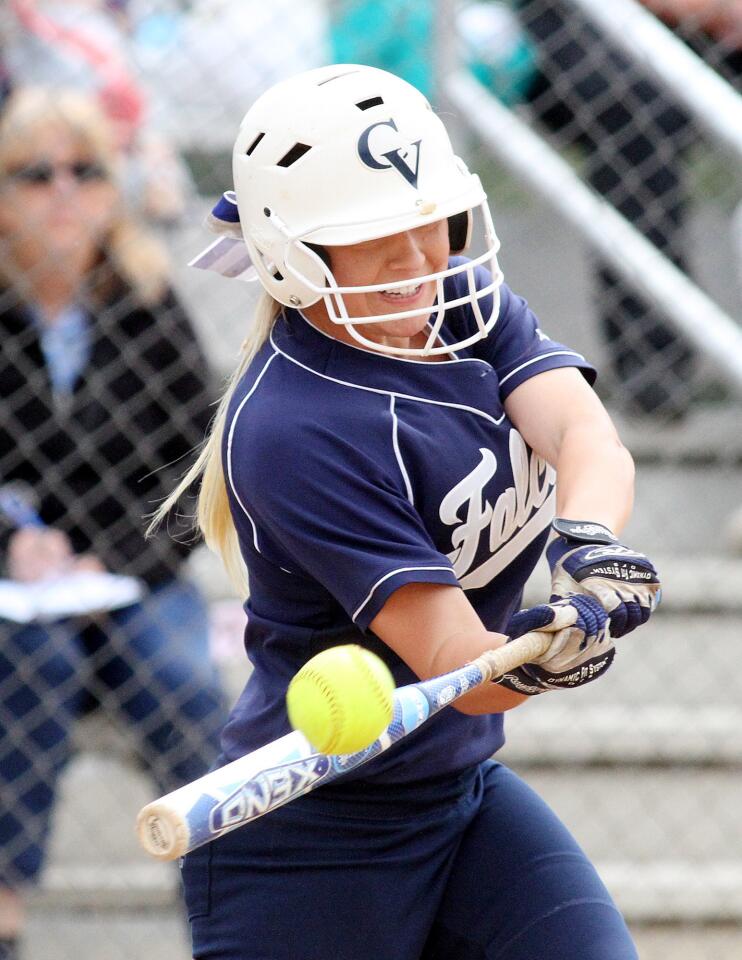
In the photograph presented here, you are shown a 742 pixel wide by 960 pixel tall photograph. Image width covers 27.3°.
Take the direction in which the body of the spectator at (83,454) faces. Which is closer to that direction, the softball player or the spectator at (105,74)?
the softball player

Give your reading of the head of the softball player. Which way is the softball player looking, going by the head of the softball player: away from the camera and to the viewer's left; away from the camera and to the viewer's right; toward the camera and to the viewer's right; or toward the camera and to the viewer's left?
toward the camera and to the viewer's right

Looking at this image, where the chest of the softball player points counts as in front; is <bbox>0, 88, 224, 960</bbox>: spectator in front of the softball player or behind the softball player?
behind

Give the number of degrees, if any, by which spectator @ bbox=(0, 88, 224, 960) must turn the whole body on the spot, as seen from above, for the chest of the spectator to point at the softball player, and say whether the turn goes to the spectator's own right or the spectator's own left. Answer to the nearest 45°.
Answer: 0° — they already face them

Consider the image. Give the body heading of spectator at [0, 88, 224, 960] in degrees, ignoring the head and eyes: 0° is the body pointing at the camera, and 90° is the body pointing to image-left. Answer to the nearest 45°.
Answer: approximately 0°

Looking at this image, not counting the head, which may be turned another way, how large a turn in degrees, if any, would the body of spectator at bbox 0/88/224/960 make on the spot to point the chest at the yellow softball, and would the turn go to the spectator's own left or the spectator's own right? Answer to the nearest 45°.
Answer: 0° — they already face it

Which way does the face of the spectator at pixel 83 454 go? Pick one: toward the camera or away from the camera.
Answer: toward the camera

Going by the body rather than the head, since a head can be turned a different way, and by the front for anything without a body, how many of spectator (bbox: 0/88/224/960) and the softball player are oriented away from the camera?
0

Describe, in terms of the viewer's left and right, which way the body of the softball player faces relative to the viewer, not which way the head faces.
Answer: facing the viewer and to the right of the viewer
